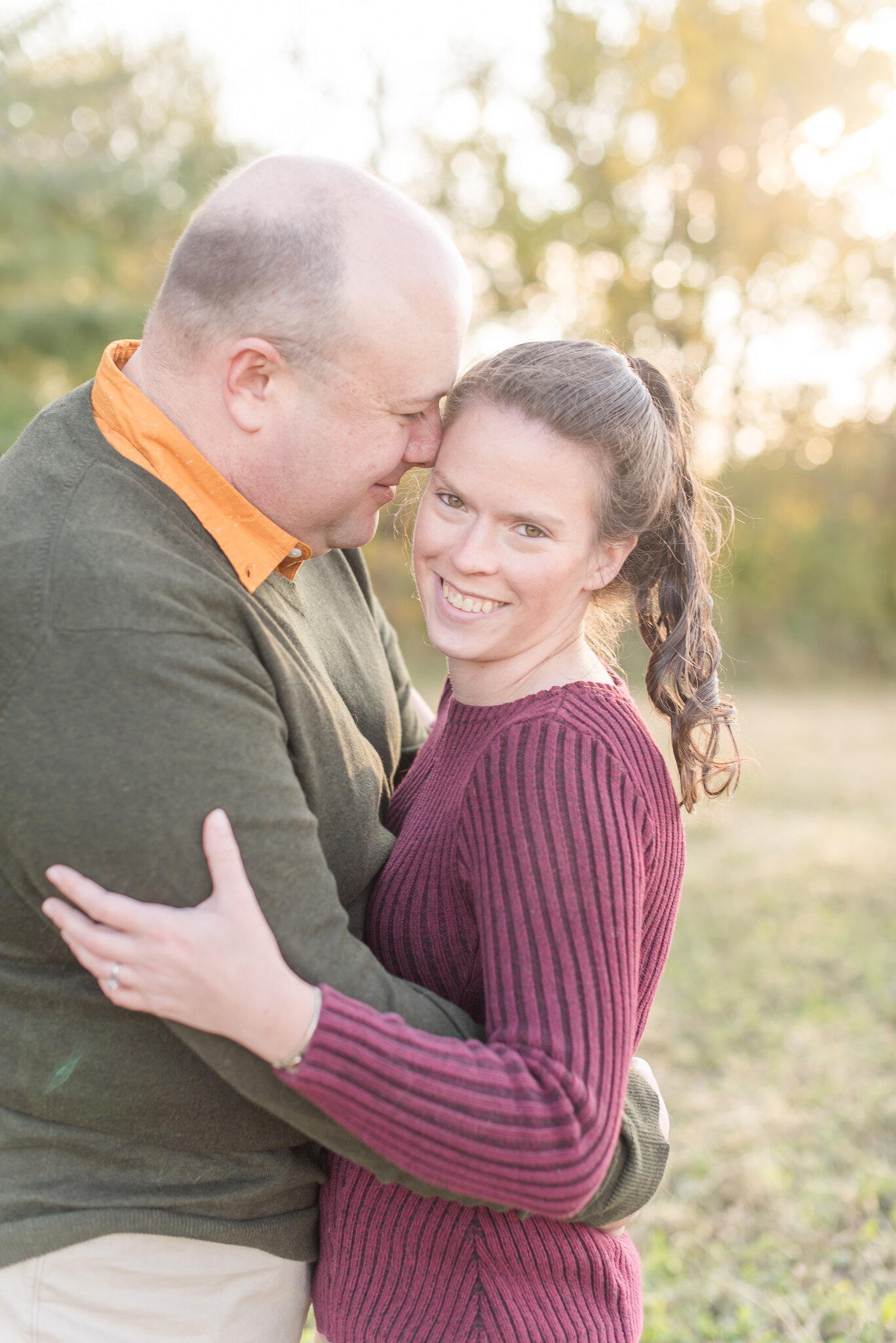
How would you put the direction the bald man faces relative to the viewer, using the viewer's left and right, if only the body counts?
facing to the right of the viewer

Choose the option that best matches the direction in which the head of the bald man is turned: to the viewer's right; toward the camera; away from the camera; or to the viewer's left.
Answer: to the viewer's right
